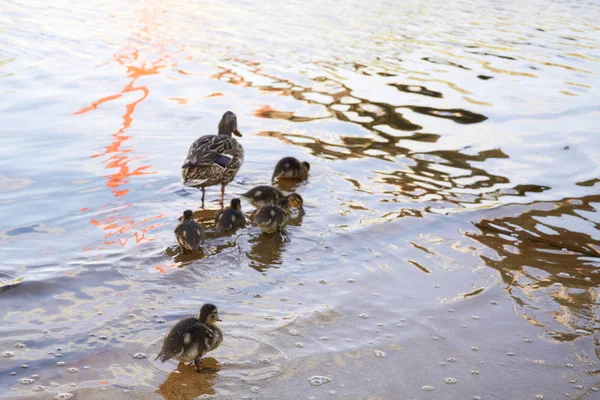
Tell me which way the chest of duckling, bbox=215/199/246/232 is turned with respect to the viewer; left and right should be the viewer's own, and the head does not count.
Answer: facing away from the viewer and to the right of the viewer

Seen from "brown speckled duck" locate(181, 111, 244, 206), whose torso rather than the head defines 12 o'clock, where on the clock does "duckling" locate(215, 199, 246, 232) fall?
The duckling is roughly at 4 o'clock from the brown speckled duck.

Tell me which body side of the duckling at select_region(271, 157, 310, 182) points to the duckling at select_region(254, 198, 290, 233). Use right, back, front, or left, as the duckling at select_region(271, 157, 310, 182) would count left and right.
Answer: right

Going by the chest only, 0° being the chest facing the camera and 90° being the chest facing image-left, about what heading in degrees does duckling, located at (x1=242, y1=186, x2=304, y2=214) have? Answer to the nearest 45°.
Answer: approximately 270°

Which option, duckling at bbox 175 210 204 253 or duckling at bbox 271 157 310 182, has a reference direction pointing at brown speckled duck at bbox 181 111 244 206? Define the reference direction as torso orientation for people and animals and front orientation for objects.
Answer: duckling at bbox 175 210 204 253

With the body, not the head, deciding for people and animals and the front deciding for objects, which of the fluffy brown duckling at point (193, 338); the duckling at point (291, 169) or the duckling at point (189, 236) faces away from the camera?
the duckling at point (189, 236)

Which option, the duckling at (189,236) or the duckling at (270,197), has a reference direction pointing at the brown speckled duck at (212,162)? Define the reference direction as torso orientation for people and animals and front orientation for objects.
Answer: the duckling at (189,236)

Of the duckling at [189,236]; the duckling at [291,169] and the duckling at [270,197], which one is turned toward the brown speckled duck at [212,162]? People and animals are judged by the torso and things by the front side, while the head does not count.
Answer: the duckling at [189,236]

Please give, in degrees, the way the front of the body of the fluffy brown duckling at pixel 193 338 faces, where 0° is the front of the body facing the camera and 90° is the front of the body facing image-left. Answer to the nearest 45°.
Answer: approximately 270°

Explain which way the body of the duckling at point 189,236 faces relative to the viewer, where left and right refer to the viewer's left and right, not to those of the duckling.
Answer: facing away from the viewer
